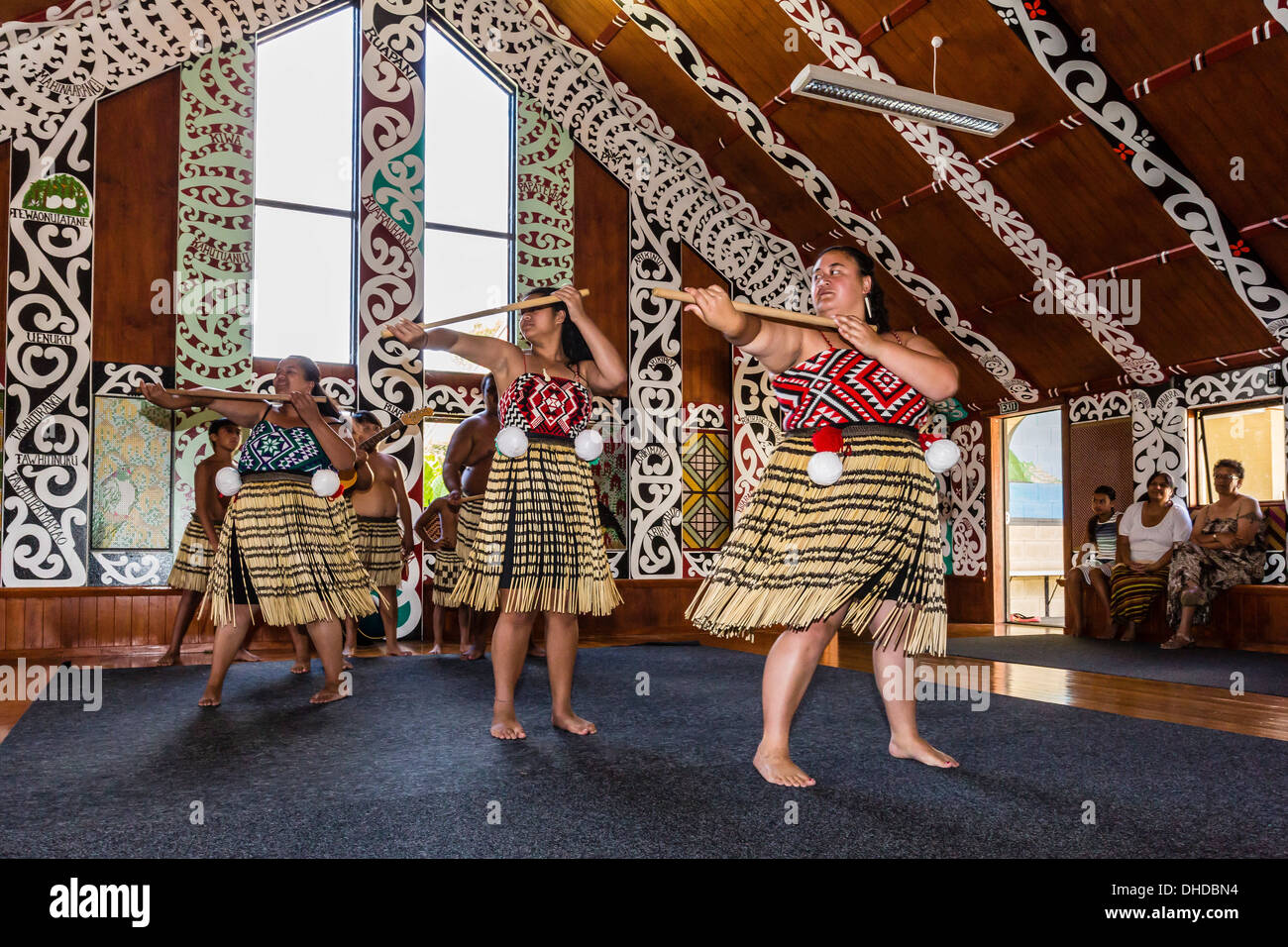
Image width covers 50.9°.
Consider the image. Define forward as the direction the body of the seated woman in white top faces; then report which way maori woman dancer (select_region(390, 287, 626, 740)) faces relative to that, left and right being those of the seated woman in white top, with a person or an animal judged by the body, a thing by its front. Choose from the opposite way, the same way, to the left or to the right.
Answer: to the left

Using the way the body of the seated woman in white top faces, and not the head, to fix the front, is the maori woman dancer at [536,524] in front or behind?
in front

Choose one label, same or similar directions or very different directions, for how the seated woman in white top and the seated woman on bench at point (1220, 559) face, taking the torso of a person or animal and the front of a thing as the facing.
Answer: same or similar directions

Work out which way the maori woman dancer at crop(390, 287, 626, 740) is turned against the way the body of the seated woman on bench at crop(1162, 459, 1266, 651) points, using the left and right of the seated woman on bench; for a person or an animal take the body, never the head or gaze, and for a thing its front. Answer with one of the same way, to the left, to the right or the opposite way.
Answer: to the left

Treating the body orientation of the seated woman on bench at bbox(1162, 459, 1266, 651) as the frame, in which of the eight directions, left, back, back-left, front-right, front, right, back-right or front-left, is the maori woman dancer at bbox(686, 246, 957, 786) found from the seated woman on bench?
front-left

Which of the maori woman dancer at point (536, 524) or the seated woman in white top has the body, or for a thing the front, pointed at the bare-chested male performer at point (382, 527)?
the seated woman in white top

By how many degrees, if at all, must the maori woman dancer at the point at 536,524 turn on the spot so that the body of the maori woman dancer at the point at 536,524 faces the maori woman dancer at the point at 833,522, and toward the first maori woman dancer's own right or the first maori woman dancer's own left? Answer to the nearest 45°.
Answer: approximately 45° to the first maori woman dancer's own left

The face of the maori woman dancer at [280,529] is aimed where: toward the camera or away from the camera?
toward the camera

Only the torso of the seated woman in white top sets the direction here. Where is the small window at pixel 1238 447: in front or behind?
behind

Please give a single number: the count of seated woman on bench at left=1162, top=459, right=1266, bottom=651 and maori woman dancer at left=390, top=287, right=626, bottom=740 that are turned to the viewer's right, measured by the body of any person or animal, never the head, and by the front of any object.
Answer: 0

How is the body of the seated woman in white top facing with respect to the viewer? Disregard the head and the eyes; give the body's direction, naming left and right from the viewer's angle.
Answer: facing the viewer and to the left of the viewer

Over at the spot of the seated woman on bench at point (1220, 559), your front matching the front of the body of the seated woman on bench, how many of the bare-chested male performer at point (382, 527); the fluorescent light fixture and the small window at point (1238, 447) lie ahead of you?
2

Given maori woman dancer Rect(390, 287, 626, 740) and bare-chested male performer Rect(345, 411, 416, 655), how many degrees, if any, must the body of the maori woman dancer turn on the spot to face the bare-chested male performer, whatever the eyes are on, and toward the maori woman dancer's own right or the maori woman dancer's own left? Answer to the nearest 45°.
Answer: approximately 180°

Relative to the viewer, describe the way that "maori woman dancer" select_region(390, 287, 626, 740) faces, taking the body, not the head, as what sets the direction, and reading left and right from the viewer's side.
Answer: facing the viewer

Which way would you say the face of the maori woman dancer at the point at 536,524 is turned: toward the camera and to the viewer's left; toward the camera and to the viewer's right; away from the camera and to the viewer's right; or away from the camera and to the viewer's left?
toward the camera and to the viewer's left
